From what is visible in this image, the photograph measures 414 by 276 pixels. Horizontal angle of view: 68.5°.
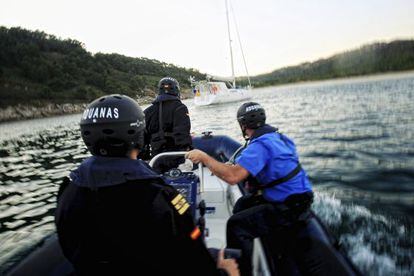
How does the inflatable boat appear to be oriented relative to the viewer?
away from the camera

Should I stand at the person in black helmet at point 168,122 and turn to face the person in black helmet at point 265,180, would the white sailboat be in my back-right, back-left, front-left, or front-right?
back-left

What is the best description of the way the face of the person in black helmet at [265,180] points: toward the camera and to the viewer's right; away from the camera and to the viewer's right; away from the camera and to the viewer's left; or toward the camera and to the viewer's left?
away from the camera and to the viewer's left

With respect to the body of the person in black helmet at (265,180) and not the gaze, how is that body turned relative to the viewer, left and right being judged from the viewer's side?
facing away from the viewer and to the left of the viewer

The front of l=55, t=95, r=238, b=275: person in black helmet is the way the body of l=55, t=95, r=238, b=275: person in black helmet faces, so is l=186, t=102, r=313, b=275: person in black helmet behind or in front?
in front

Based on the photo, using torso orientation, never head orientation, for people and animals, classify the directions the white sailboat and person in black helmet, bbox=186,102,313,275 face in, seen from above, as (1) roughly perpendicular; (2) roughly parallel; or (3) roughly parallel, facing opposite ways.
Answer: roughly perpendicular

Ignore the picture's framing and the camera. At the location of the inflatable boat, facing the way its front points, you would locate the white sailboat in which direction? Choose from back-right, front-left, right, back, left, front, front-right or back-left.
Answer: front

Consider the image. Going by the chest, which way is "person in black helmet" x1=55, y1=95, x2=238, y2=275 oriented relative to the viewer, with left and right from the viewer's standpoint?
facing away from the viewer and to the right of the viewer

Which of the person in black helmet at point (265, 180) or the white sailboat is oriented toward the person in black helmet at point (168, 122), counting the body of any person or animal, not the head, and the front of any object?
the person in black helmet at point (265, 180)

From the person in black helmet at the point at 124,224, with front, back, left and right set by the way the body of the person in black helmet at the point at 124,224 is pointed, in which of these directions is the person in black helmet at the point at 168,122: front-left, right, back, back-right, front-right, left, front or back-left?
front-left

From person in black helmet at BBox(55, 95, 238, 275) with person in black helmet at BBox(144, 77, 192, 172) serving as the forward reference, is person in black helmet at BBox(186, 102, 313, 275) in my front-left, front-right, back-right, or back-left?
front-right
